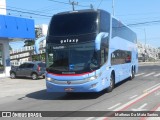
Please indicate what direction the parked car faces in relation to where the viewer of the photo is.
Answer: facing away from the viewer and to the left of the viewer

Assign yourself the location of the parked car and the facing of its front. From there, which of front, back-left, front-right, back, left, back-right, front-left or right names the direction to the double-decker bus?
back-left
